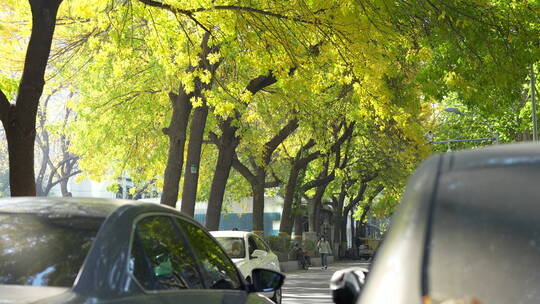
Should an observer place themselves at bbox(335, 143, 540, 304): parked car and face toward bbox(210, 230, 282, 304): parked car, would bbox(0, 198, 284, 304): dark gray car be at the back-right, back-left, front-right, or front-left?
front-left

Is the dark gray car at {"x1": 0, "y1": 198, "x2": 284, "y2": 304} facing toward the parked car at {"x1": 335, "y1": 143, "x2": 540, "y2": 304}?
no

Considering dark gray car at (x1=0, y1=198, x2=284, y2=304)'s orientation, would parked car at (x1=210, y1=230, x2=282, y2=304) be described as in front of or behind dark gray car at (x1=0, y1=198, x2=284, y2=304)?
in front

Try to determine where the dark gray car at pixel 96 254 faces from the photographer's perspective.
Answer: facing away from the viewer and to the right of the viewer
